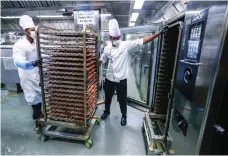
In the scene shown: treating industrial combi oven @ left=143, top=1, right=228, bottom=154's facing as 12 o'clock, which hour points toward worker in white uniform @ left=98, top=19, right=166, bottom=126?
The worker in white uniform is roughly at 3 o'clock from the industrial combi oven.

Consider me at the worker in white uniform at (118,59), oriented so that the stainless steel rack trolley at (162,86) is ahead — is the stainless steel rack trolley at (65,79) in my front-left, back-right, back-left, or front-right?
back-right

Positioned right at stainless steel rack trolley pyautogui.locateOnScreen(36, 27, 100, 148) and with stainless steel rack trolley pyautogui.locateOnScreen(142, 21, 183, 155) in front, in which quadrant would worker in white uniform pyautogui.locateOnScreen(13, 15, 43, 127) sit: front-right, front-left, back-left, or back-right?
back-left

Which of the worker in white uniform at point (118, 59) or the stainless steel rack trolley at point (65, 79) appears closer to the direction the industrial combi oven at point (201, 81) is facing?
the stainless steel rack trolley

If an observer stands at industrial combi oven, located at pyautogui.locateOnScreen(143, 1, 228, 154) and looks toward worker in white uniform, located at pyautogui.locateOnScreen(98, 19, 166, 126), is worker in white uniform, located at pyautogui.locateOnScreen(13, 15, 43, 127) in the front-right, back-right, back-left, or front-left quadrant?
front-left

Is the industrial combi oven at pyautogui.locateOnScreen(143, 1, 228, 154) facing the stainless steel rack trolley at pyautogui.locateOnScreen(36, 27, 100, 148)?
yes

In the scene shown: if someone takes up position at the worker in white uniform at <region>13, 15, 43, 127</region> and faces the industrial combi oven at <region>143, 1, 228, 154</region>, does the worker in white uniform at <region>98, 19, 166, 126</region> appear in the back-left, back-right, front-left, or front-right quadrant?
front-left

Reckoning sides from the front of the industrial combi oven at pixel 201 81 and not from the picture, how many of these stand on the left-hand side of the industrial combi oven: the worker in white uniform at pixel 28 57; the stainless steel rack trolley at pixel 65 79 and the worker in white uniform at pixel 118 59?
0

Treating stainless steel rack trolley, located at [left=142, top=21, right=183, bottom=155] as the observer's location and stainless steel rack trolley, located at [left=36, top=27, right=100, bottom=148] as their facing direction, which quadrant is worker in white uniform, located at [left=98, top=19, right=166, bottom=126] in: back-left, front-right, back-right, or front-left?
front-right

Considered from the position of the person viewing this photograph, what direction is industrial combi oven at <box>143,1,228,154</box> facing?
facing the viewer and to the left of the viewer

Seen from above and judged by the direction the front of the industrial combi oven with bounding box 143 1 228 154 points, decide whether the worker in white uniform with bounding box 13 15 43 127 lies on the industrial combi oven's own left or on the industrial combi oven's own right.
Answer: on the industrial combi oven's own right
